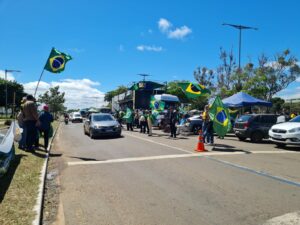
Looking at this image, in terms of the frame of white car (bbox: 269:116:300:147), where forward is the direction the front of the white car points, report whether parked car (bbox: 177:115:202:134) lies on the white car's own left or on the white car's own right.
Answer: on the white car's own right

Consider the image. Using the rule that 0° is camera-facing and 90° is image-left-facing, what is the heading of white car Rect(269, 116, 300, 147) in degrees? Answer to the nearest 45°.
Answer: approximately 45°

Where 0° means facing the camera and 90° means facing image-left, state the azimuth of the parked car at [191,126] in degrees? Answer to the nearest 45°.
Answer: approximately 45°
